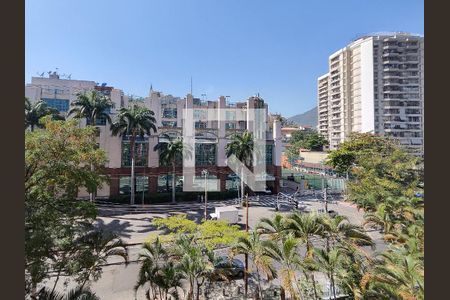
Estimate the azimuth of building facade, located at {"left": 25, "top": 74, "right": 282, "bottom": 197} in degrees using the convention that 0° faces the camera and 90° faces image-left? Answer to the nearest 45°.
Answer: approximately 0°

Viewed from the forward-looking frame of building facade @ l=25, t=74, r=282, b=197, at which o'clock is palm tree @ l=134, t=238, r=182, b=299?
The palm tree is roughly at 12 o'clock from the building facade.

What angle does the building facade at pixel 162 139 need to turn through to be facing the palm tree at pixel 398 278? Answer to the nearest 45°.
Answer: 0° — it already faces it

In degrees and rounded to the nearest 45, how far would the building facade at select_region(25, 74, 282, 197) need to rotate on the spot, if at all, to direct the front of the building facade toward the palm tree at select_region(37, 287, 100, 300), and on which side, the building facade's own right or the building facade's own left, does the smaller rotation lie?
0° — it already faces it
